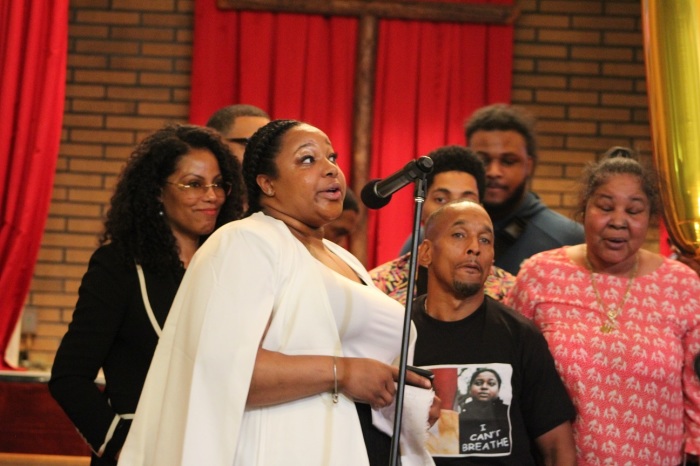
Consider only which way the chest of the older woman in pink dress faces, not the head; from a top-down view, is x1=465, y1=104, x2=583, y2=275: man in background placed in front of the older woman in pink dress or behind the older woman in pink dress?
behind

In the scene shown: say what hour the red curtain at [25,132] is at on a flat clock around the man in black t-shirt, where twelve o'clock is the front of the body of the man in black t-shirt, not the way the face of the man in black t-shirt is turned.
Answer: The red curtain is roughly at 4 o'clock from the man in black t-shirt.

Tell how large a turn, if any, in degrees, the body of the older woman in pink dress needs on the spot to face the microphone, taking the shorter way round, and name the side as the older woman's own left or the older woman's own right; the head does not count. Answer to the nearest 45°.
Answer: approximately 45° to the older woman's own right

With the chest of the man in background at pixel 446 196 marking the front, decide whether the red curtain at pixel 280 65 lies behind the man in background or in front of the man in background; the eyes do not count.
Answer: behind

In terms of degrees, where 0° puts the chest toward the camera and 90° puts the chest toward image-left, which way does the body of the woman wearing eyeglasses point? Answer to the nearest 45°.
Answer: approximately 315°

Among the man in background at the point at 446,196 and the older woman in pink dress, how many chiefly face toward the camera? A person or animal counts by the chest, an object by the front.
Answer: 2

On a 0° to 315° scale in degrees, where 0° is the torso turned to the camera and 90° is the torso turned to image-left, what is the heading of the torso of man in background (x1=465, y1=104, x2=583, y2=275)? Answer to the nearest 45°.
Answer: approximately 45°

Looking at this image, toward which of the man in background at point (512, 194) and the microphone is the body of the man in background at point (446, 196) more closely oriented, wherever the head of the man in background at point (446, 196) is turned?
the microphone
